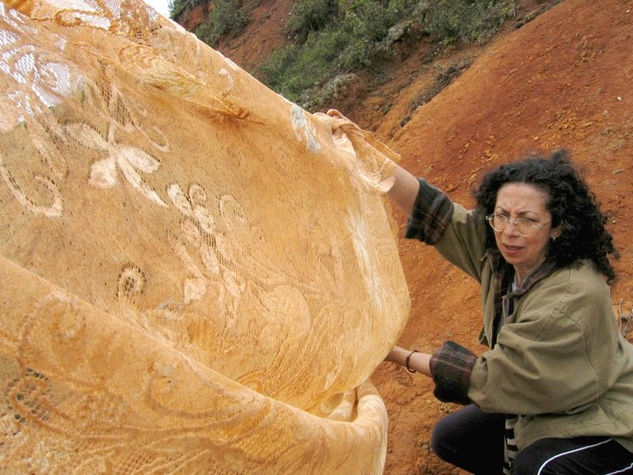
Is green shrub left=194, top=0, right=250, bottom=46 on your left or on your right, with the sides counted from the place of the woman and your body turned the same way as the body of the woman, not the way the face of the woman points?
on your right

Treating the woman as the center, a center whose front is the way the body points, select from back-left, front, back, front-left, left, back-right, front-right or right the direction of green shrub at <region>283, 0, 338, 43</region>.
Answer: back-right

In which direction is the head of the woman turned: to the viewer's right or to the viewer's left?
to the viewer's left

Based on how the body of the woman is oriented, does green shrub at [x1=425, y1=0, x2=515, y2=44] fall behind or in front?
behind

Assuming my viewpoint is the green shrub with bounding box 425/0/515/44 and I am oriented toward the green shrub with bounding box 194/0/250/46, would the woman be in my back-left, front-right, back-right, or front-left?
back-left

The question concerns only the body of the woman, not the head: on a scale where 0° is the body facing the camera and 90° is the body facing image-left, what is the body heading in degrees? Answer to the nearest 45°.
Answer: approximately 45°
